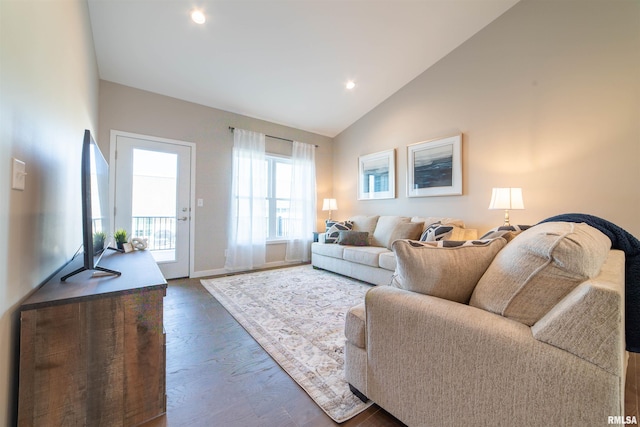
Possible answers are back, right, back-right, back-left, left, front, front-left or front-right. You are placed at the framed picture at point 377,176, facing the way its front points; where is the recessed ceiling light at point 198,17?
front

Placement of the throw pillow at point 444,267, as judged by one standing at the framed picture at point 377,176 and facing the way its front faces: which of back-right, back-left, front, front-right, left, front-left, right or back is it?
front-left

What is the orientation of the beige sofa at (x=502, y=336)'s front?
to the viewer's left

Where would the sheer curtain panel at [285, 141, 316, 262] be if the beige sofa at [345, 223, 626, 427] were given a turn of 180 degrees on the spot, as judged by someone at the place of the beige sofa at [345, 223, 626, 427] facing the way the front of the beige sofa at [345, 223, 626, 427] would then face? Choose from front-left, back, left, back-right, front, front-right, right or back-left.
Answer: back-left

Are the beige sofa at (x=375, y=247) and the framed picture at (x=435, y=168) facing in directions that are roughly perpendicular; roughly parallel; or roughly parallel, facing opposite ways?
roughly parallel

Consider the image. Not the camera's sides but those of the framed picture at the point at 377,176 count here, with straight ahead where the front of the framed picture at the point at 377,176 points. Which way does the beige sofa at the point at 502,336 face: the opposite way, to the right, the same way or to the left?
to the right

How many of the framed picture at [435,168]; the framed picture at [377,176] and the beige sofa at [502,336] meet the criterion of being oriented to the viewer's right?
0

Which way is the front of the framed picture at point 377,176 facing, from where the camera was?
facing the viewer and to the left of the viewer

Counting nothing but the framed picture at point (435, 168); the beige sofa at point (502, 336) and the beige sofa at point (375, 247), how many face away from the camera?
0

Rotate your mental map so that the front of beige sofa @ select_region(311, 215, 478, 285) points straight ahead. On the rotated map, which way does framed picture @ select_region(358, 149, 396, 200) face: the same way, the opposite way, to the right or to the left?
the same way

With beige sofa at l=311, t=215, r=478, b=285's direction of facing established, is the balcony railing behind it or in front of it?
in front

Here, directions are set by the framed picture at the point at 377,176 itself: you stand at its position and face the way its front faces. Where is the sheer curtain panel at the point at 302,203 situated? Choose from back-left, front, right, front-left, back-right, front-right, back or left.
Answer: front-right
